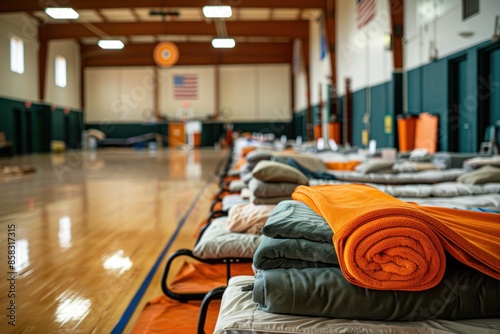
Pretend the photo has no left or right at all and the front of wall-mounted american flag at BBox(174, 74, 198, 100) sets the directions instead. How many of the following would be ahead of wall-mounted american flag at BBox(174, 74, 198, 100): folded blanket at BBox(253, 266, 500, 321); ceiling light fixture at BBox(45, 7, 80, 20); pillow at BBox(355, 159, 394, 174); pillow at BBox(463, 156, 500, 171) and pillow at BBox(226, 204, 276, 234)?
5

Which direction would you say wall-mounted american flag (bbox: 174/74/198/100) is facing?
toward the camera

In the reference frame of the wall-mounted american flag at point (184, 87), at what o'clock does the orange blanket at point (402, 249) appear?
The orange blanket is roughly at 12 o'clock from the wall-mounted american flag.

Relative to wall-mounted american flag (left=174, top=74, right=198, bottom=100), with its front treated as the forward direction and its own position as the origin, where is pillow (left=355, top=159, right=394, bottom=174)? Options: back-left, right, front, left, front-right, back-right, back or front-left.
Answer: front

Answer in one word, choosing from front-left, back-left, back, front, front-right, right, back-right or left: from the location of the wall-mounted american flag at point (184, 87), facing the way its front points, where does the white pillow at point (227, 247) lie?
front

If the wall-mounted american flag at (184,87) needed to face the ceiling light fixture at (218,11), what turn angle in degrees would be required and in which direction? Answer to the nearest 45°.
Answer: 0° — it already faces it

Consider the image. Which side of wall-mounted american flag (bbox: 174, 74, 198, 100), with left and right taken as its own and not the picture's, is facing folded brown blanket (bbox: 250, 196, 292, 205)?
front

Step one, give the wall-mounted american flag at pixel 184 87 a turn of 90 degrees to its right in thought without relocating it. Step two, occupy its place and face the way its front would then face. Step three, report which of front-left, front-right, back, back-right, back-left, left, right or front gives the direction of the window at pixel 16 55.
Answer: front-left

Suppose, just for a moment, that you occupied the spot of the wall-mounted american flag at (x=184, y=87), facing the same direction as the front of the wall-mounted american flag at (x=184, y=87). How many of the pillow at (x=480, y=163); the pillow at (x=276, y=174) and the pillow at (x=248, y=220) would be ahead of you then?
3

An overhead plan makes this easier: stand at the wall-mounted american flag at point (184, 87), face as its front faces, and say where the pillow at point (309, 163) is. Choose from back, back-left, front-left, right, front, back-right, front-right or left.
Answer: front

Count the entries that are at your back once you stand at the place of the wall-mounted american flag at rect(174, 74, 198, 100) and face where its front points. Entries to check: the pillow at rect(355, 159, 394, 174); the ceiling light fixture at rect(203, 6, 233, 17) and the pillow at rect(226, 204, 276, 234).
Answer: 0

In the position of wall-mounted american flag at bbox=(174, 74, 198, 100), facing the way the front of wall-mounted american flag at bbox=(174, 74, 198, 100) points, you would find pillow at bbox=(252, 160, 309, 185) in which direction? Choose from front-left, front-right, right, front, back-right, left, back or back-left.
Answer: front

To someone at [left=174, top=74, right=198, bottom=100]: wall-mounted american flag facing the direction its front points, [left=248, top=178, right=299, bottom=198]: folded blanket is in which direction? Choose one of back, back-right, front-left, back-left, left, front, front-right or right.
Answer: front

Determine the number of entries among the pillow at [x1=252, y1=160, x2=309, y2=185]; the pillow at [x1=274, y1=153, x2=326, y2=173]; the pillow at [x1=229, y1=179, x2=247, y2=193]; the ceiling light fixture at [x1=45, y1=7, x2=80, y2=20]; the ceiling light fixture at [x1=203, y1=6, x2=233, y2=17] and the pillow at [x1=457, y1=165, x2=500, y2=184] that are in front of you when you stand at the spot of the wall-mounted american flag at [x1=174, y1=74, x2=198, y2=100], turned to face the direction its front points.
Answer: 6

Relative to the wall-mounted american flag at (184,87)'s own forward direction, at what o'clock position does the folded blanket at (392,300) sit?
The folded blanket is roughly at 12 o'clock from the wall-mounted american flag.

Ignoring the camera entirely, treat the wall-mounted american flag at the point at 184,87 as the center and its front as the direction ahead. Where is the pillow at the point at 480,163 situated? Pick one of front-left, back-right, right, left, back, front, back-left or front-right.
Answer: front

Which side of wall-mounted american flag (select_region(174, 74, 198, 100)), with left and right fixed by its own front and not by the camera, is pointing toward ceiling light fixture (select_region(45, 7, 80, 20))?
front

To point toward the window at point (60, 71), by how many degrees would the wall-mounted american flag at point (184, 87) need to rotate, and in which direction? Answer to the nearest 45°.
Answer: approximately 45° to its right

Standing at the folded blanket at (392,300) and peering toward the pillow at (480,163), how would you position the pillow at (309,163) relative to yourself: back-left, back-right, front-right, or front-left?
front-left
